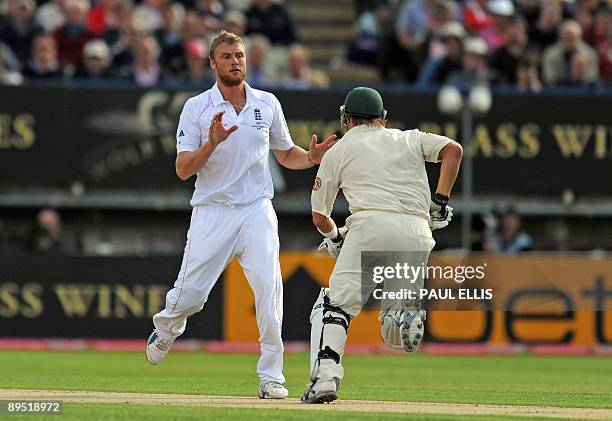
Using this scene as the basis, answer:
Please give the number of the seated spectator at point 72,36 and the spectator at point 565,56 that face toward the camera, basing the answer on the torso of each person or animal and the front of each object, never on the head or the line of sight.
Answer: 2

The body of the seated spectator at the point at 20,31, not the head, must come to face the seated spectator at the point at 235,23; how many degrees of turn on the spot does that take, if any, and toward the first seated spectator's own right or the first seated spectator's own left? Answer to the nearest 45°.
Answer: approximately 90° to the first seated spectator's own left

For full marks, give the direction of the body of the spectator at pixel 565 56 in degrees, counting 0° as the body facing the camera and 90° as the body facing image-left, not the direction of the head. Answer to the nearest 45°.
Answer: approximately 0°

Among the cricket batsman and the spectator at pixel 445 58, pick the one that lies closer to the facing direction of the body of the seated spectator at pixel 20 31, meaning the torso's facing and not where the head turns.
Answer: the cricket batsman

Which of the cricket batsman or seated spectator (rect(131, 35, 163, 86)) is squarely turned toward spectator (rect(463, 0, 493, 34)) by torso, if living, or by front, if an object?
the cricket batsman

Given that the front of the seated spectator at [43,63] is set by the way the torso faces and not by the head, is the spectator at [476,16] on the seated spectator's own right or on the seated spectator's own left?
on the seated spectator's own left

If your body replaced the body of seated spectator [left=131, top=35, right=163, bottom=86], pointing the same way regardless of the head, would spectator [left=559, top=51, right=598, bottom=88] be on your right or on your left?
on your left

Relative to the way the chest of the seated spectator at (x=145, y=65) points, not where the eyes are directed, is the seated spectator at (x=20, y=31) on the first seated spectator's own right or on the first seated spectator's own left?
on the first seated spectator's own right

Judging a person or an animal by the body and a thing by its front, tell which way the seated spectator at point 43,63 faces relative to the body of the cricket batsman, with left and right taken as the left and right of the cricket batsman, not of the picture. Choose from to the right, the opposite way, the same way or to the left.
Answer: the opposite way
